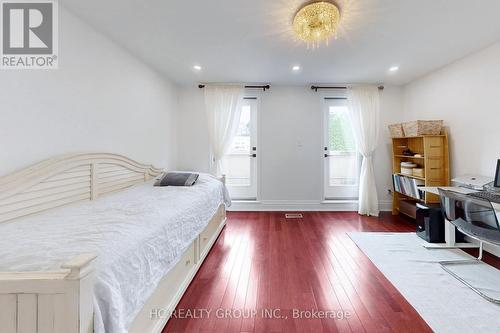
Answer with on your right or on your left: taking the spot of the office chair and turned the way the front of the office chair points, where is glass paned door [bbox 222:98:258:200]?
on your left

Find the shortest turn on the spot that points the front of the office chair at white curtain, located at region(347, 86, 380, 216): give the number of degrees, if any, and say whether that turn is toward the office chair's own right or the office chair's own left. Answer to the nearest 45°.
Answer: approximately 90° to the office chair's own left

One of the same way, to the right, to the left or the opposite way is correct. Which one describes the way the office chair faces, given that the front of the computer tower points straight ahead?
the opposite way

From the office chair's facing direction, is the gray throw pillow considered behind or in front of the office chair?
behind

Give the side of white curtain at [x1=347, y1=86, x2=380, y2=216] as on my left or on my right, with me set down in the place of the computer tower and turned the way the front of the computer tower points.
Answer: on my right

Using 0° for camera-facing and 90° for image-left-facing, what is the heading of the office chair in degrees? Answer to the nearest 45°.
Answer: approximately 225°

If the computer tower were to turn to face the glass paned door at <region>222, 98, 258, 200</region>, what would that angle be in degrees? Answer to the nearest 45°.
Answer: approximately 45° to its right

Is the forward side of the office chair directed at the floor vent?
no

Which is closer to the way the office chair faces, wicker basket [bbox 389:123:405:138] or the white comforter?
the wicker basket

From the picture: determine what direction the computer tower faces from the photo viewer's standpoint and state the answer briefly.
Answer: facing the viewer and to the left of the viewer
